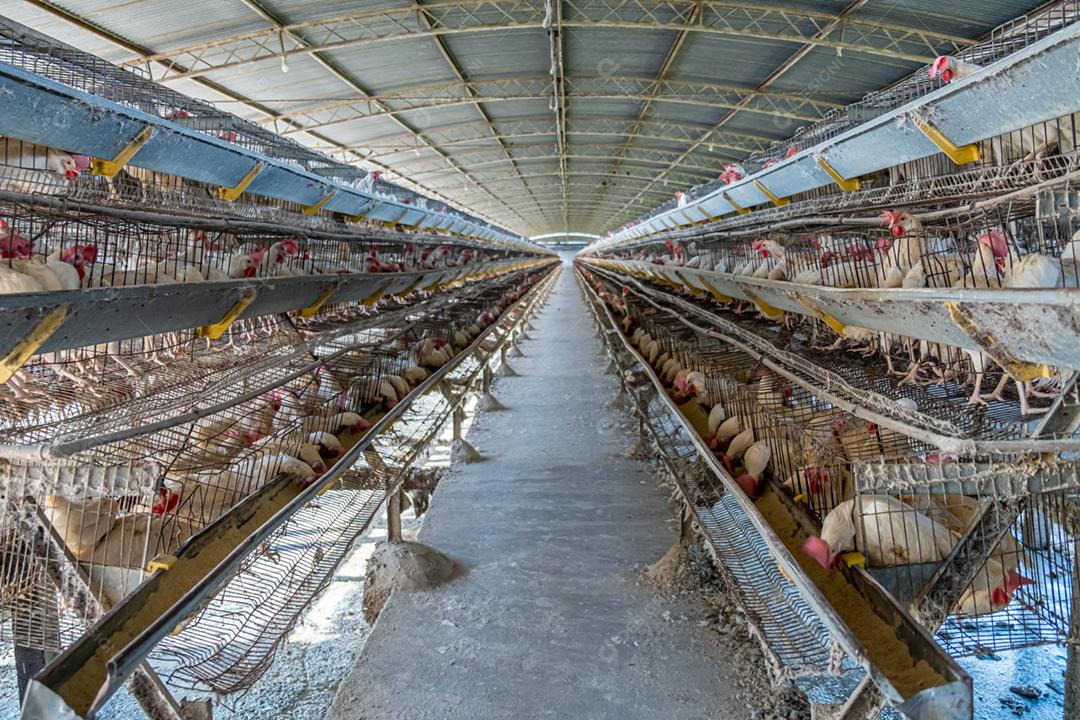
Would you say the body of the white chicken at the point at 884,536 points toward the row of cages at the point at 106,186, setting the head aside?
yes

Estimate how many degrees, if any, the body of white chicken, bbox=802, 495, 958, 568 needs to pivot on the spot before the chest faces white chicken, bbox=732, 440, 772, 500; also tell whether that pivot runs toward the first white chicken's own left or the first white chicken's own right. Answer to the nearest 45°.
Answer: approximately 45° to the first white chicken's own right

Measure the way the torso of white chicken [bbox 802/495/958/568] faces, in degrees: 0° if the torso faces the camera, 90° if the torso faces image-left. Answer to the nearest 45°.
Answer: approximately 90°
